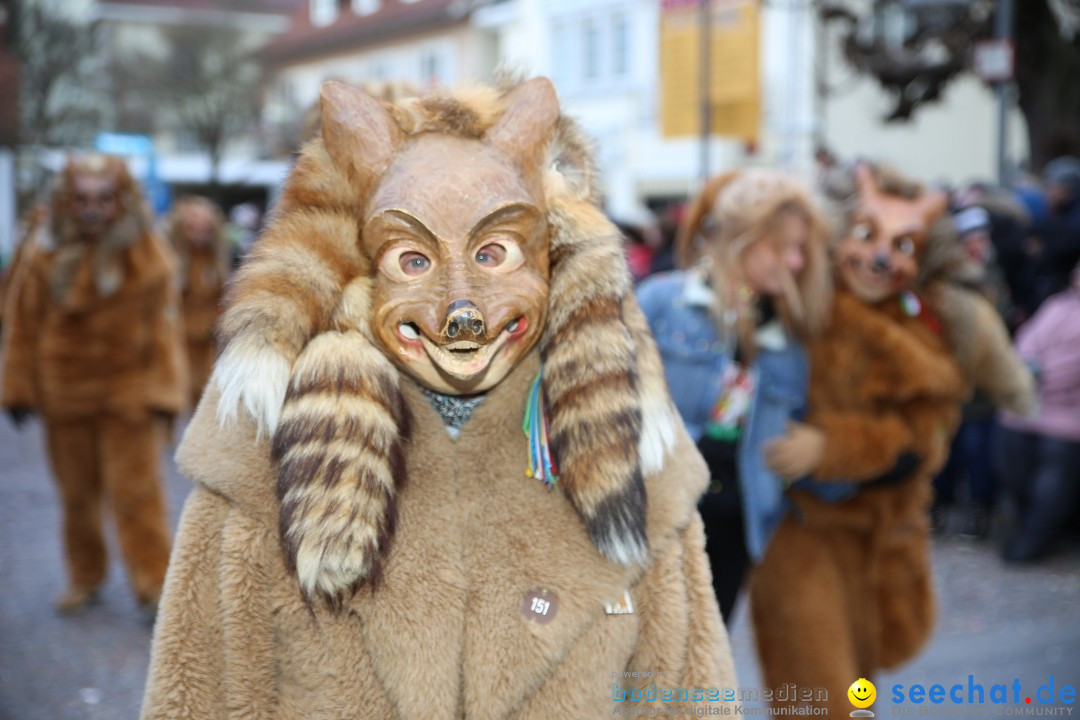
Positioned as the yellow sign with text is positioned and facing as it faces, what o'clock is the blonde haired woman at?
The blonde haired woman is roughly at 12 o'clock from the yellow sign with text.

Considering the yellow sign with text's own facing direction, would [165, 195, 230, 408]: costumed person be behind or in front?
in front

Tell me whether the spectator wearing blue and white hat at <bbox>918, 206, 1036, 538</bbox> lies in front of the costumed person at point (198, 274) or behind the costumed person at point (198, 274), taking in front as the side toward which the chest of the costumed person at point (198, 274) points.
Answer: in front

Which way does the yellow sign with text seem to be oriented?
toward the camera

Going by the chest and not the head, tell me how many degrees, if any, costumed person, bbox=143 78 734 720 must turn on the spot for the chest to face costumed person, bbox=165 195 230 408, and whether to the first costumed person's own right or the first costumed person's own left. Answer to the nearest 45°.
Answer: approximately 180°

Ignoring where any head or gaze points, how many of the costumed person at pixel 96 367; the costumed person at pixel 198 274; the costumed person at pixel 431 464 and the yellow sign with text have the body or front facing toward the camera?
4

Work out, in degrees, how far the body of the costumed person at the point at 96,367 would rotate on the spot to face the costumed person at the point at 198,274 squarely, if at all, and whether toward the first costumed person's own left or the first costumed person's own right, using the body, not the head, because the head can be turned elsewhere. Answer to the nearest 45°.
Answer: approximately 180°

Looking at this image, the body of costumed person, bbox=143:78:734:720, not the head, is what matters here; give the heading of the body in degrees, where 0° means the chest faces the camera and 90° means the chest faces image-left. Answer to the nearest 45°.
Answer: approximately 0°

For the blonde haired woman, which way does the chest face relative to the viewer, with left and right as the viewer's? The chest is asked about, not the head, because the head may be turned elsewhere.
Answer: facing the viewer and to the right of the viewer

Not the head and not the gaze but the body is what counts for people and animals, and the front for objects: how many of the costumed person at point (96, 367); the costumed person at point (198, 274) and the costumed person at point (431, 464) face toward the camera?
3

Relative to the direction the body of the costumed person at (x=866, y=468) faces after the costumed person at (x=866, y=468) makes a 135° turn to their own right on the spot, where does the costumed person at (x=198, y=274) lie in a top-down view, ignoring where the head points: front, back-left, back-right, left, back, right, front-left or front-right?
front-left

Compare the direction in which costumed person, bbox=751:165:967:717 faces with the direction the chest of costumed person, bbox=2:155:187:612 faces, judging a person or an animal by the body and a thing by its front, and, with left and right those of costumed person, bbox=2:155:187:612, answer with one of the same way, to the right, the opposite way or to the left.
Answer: to the right

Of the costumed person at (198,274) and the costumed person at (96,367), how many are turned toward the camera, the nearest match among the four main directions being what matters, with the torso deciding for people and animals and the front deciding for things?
2

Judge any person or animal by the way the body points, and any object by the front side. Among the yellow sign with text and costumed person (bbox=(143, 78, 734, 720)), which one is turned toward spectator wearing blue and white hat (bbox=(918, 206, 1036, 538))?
the yellow sign with text

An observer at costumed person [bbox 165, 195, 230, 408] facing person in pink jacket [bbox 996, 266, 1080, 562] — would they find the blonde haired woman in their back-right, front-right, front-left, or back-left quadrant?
front-right
